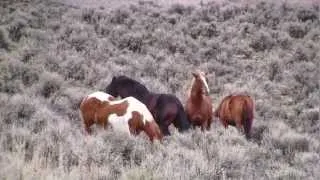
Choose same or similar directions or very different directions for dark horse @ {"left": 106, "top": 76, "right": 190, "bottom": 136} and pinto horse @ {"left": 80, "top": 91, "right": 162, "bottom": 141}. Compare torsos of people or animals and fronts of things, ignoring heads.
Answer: very different directions

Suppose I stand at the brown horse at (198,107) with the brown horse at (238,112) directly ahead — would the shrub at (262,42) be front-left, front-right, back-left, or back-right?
front-left

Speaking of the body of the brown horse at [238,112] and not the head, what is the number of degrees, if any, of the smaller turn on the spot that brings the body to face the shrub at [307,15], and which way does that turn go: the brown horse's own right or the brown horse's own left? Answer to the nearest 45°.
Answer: approximately 45° to the brown horse's own right

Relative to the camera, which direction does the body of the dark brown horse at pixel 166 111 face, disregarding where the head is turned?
to the viewer's left

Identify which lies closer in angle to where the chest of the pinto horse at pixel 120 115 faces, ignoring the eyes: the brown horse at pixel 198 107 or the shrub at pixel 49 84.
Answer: the brown horse

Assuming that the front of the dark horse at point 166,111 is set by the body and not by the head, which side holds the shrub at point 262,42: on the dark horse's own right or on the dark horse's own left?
on the dark horse's own right

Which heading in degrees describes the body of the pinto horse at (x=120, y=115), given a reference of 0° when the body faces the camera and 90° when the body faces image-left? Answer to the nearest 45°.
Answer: approximately 270°

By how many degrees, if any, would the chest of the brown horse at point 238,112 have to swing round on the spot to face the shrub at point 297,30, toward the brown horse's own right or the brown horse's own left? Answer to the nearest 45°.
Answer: approximately 45° to the brown horse's own right
